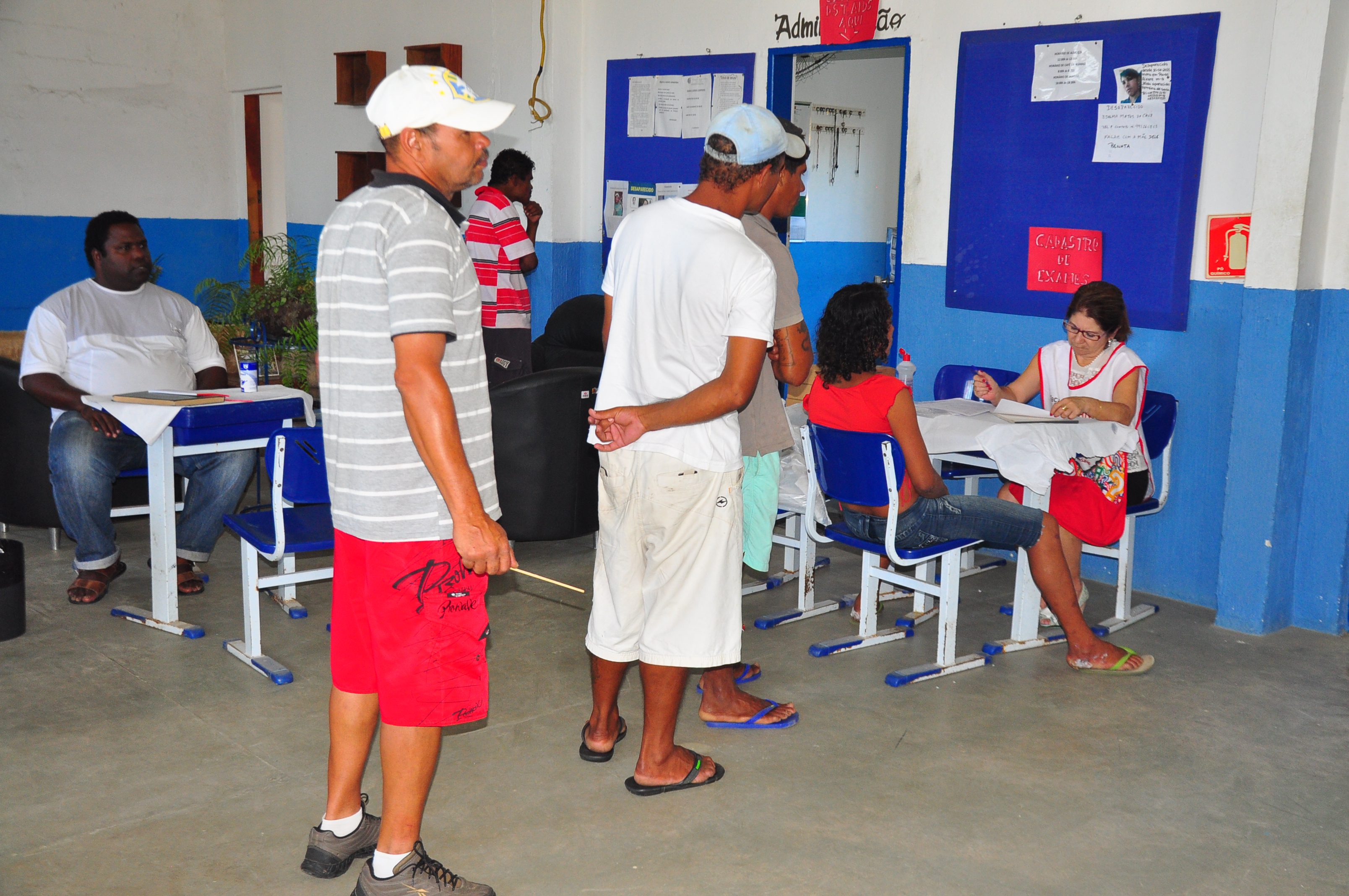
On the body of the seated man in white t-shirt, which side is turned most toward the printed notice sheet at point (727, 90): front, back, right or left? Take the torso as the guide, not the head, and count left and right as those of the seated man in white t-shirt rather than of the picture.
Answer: left

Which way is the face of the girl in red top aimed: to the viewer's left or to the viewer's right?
to the viewer's right

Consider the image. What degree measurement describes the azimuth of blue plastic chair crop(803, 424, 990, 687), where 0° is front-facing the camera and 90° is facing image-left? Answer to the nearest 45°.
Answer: approximately 225°

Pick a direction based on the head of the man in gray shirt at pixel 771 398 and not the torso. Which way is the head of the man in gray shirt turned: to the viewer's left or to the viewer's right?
to the viewer's right

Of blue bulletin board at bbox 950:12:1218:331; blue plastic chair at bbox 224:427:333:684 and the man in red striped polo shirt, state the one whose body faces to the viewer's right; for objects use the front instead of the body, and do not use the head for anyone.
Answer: the man in red striped polo shirt

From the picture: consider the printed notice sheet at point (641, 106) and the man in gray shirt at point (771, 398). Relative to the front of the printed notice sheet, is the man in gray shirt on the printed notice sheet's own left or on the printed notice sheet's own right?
on the printed notice sheet's own left

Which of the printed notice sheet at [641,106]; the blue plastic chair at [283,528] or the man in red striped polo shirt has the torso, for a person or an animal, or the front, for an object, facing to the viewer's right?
the man in red striped polo shirt

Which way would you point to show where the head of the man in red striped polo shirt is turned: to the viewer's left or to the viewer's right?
to the viewer's right
